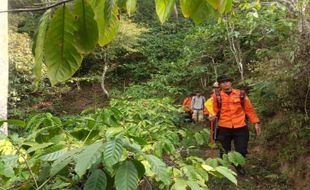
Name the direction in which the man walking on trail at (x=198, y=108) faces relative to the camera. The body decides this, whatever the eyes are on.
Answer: toward the camera

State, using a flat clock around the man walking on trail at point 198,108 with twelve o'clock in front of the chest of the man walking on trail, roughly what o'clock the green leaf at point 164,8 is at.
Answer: The green leaf is roughly at 12 o'clock from the man walking on trail.

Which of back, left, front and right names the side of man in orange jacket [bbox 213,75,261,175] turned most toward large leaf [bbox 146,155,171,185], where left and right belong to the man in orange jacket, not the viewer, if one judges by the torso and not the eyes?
front

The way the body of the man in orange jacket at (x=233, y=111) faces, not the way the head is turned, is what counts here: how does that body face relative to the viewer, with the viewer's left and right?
facing the viewer

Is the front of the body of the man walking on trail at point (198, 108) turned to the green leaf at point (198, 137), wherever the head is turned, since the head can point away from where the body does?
yes

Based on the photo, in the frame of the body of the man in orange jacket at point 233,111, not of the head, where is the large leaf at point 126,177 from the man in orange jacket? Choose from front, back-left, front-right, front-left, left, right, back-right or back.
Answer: front

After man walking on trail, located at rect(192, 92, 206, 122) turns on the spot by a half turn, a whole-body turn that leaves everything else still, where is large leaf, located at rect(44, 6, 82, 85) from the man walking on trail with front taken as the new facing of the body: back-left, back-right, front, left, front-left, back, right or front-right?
back

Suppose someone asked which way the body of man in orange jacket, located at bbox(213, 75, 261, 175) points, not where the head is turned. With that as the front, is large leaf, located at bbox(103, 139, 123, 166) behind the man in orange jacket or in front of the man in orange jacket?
in front

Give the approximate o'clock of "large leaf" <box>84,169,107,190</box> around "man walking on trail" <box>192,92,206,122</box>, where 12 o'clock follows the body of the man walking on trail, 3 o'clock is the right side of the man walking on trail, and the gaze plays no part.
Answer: The large leaf is roughly at 12 o'clock from the man walking on trail.

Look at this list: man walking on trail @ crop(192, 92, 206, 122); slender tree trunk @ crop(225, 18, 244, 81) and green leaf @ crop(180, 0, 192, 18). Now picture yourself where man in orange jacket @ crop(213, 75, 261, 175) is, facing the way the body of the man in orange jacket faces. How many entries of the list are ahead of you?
1

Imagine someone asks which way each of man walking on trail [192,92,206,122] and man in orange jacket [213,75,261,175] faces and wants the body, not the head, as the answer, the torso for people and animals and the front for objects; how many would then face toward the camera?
2

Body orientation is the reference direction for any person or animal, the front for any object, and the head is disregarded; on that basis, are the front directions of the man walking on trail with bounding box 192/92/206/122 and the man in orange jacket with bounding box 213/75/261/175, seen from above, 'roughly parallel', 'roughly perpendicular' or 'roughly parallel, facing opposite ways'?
roughly parallel

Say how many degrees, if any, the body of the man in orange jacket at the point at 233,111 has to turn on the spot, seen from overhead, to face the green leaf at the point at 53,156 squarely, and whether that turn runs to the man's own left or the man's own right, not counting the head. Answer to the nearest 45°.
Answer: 0° — they already face it

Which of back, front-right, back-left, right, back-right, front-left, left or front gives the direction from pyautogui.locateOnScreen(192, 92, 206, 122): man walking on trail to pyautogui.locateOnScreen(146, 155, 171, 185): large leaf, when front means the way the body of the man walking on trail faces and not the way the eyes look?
front

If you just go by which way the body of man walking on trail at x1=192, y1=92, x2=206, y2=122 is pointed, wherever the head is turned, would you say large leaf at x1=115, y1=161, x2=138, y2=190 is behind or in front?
in front

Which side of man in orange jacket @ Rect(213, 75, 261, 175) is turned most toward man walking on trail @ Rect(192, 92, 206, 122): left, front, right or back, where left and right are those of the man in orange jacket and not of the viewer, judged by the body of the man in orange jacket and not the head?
back

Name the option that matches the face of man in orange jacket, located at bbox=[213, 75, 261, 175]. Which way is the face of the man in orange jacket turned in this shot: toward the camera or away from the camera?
toward the camera
